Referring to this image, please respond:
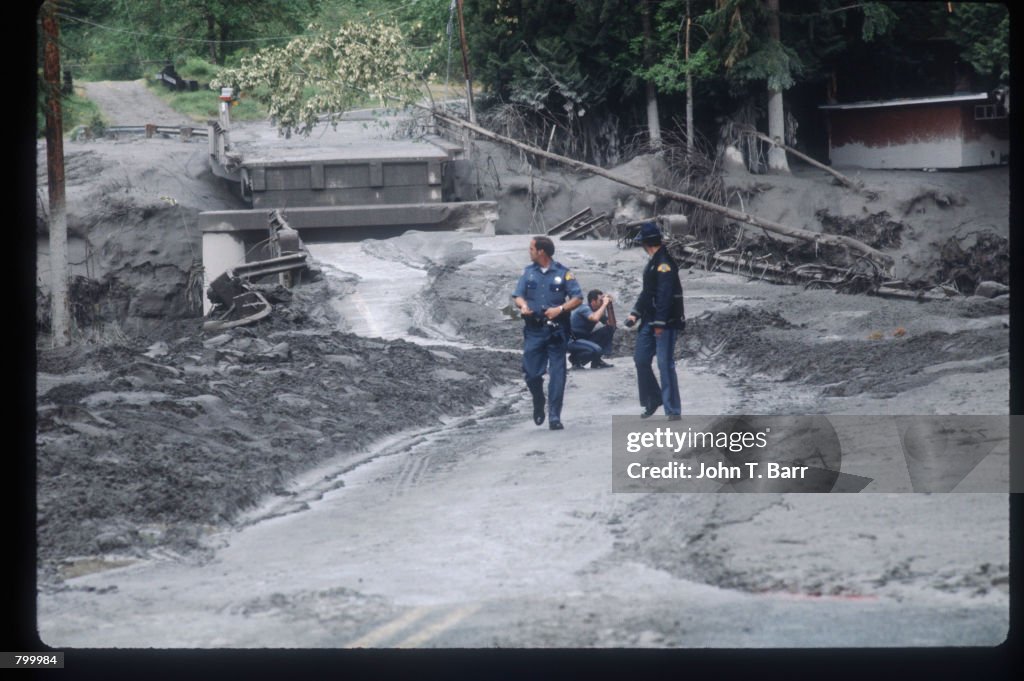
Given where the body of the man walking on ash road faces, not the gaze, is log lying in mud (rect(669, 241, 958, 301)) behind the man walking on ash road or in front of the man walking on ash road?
behind

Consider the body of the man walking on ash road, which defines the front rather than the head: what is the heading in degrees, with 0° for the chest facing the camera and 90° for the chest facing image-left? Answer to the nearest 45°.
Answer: approximately 0°

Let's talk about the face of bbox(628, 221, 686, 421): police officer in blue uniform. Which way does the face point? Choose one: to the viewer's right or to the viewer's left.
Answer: to the viewer's left

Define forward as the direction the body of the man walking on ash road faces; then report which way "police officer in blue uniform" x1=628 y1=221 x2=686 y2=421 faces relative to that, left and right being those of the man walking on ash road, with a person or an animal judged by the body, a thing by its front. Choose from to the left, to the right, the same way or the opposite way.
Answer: to the right

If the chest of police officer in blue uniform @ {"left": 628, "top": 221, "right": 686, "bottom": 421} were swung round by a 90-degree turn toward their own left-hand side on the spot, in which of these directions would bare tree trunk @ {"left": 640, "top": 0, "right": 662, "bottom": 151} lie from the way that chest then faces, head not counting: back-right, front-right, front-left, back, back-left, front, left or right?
back

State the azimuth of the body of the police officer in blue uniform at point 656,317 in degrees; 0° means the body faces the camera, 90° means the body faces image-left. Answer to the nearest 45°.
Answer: approximately 90°
